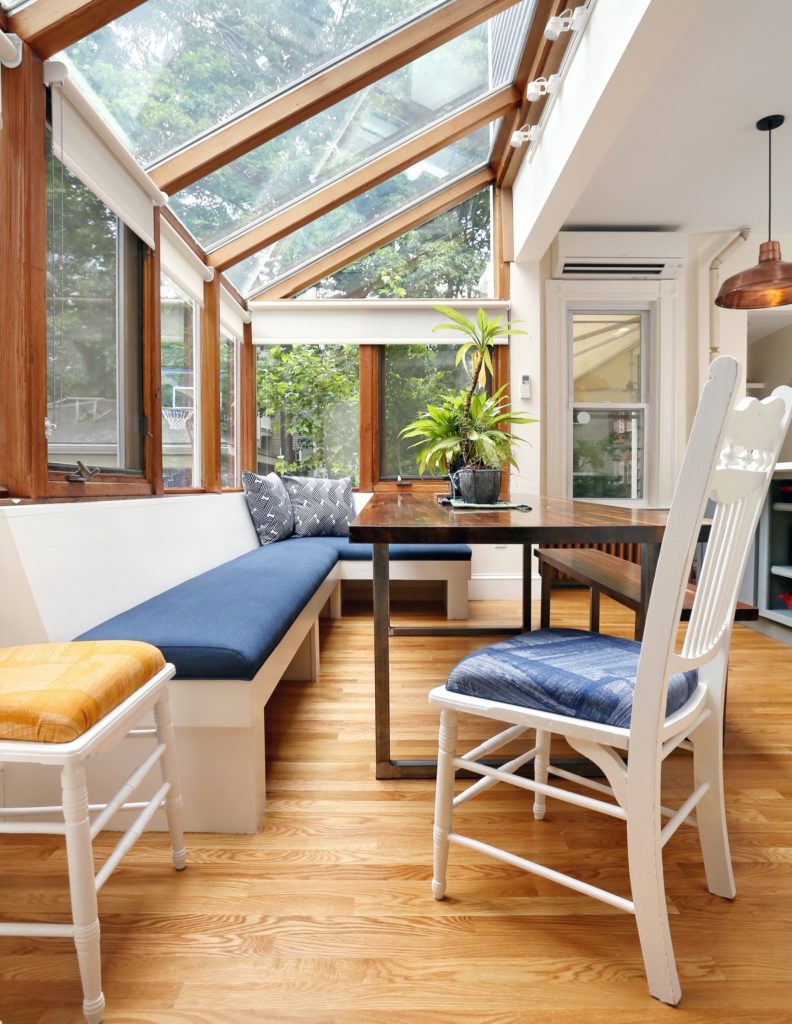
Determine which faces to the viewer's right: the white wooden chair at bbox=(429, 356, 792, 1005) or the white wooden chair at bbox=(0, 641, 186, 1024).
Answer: the white wooden chair at bbox=(0, 641, 186, 1024)

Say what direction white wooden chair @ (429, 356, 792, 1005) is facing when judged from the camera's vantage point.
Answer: facing away from the viewer and to the left of the viewer

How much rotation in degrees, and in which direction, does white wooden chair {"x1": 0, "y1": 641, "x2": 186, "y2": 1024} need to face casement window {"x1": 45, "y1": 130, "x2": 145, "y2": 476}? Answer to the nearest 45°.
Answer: approximately 90° to its left

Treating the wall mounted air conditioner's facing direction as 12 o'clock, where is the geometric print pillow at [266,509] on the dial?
The geometric print pillow is roughly at 2 o'clock from the wall mounted air conditioner.

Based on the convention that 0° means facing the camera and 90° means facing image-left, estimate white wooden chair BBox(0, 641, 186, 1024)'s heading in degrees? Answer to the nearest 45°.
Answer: approximately 270°
